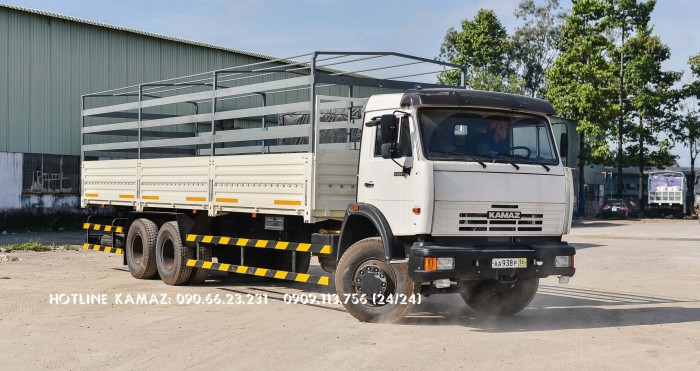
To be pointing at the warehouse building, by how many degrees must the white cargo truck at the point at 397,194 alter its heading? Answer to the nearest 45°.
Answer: approximately 180°

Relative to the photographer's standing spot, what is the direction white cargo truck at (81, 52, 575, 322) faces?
facing the viewer and to the right of the viewer

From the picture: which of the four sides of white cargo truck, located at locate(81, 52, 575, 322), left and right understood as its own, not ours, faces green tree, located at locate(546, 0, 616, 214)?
left
